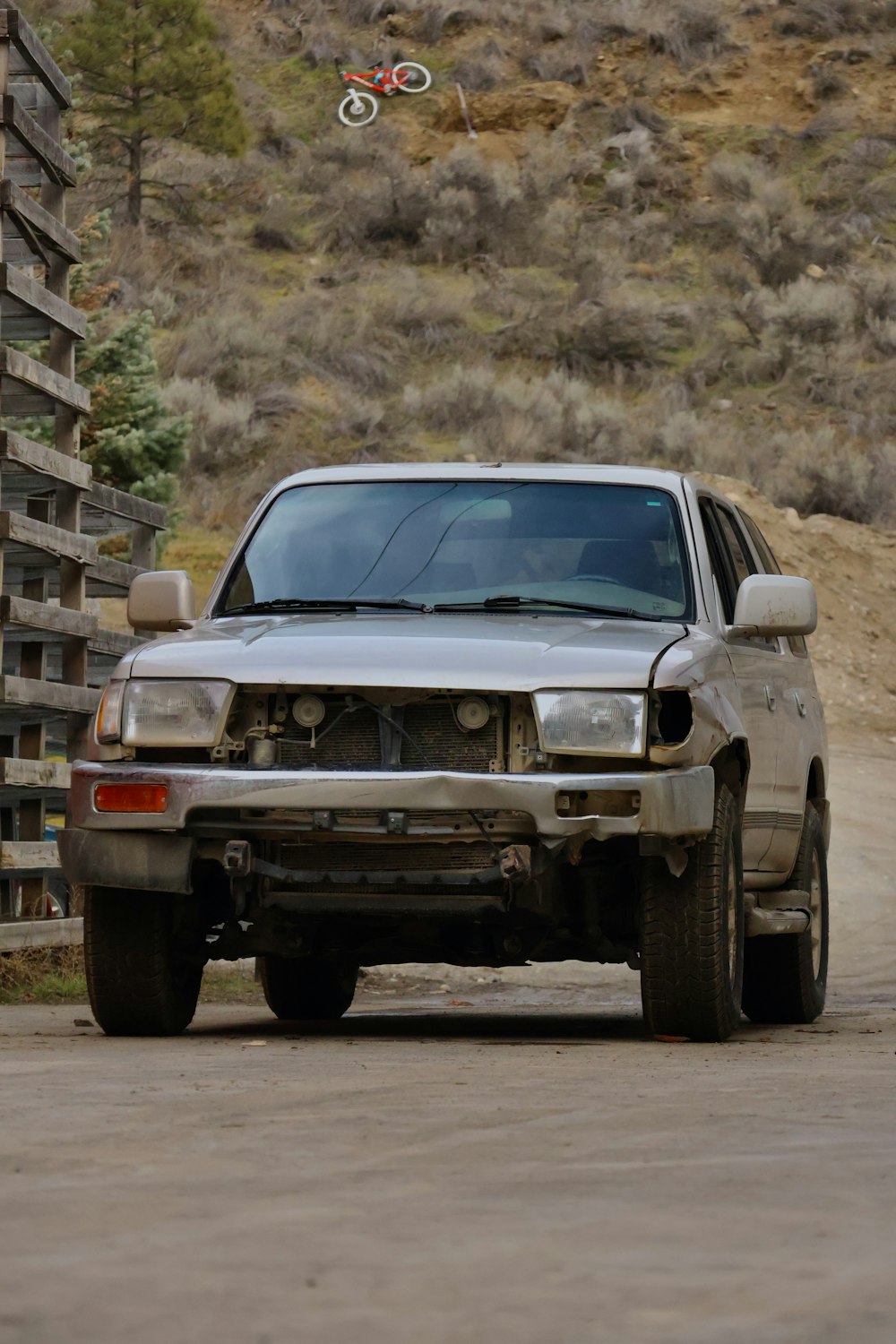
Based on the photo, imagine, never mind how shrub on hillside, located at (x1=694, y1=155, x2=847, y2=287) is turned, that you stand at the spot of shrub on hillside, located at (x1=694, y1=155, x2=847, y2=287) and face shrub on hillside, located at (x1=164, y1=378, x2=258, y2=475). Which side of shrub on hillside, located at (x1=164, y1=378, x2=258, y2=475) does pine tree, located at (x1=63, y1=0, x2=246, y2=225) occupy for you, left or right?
right

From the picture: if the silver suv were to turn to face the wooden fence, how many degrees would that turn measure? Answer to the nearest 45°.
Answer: approximately 135° to its right

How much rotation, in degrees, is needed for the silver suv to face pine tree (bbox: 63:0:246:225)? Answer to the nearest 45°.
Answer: approximately 180°

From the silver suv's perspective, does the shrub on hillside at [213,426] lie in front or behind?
behind

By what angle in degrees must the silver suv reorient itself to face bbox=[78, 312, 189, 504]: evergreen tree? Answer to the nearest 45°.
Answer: approximately 180°

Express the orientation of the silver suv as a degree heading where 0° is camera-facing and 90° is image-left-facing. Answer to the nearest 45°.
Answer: approximately 0°

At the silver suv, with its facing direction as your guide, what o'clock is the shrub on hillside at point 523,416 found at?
The shrub on hillside is roughly at 6 o'clock from the silver suv.
